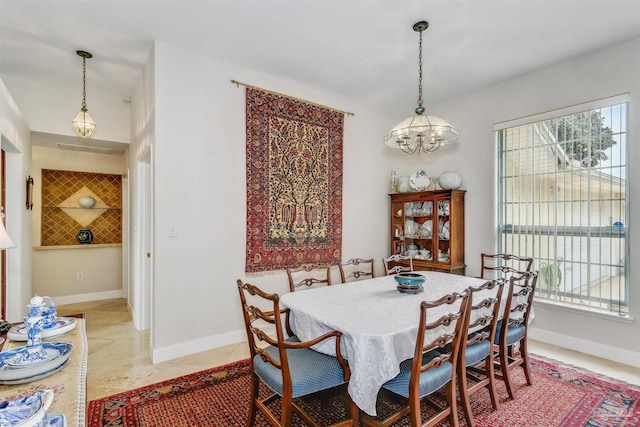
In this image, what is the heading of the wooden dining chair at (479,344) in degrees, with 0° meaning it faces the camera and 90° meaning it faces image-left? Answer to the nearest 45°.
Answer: approximately 135°

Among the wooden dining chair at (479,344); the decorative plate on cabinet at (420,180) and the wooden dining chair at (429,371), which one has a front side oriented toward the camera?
the decorative plate on cabinet

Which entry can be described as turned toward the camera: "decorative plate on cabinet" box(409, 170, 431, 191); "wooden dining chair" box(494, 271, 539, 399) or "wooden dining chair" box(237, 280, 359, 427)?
the decorative plate on cabinet

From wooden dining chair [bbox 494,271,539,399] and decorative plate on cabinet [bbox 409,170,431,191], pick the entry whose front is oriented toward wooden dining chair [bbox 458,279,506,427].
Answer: the decorative plate on cabinet

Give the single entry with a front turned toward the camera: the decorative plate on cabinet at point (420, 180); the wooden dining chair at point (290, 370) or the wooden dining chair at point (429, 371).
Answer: the decorative plate on cabinet

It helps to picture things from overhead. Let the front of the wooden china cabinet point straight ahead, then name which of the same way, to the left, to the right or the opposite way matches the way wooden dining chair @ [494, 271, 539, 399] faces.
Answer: to the right

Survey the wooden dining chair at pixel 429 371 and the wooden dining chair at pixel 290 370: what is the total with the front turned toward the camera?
0

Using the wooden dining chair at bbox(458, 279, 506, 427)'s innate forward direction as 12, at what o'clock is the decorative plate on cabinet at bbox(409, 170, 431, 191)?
The decorative plate on cabinet is roughly at 1 o'clock from the wooden dining chair.

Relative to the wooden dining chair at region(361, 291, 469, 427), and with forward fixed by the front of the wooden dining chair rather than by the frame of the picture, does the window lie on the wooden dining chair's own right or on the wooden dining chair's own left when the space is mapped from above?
on the wooden dining chair's own right

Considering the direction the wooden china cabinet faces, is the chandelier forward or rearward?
forward

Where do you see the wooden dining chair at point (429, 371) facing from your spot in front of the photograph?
facing away from the viewer and to the left of the viewer

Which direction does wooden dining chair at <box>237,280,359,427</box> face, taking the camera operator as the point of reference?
facing away from the viewer and to the right of the viewer
